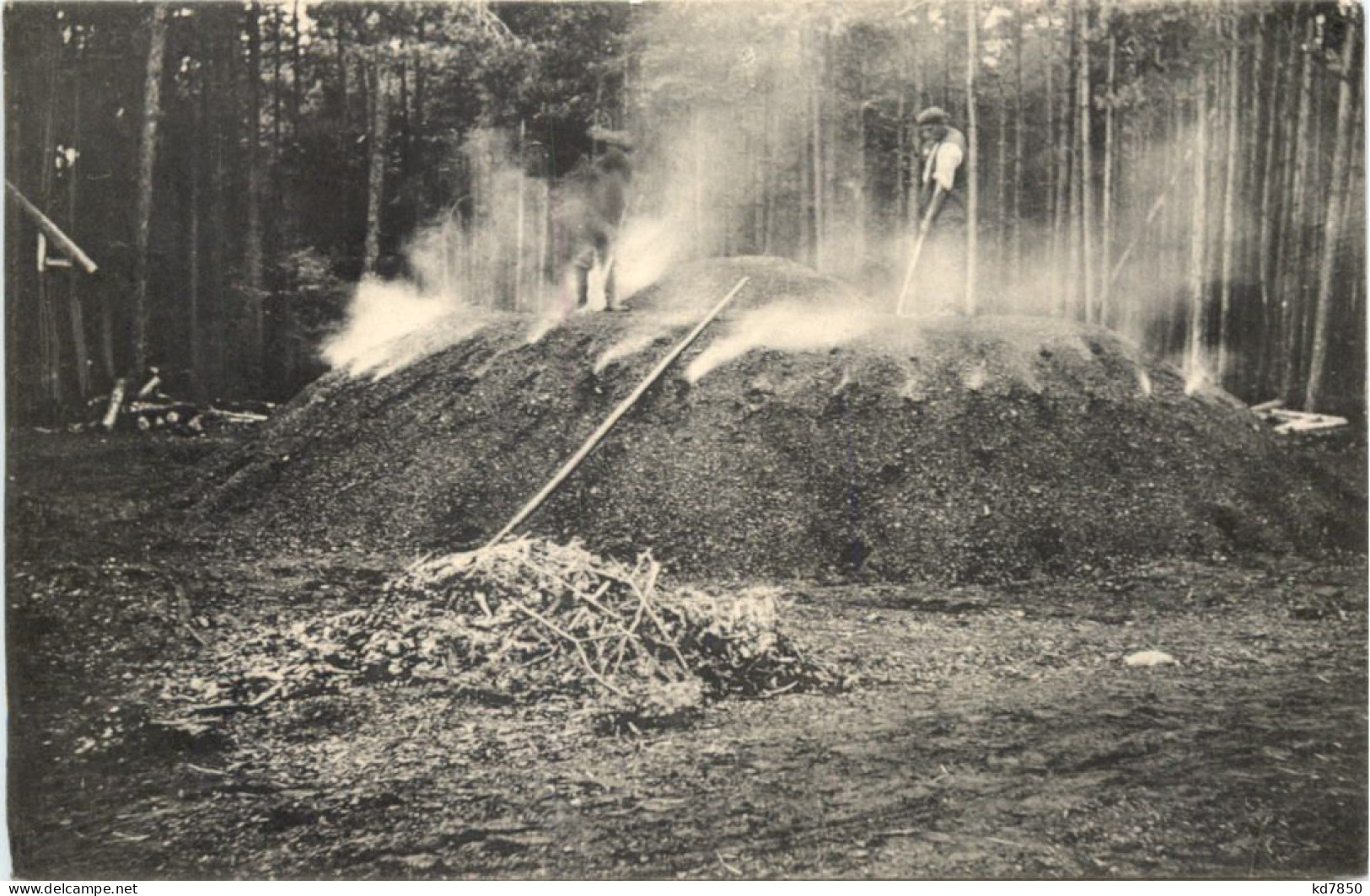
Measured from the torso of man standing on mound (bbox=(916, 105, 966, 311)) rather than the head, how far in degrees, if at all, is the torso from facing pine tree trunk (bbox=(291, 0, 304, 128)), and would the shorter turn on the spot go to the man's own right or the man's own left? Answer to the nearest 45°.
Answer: approximately 45° to the man's own right

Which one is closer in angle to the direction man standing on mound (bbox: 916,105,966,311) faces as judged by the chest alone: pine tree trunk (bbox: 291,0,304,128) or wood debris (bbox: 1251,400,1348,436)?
the pine tree trunk

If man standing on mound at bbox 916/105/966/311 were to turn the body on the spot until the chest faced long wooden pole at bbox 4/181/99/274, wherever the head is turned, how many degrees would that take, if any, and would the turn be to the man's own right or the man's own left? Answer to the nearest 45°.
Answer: approximately 45° to the man's own right

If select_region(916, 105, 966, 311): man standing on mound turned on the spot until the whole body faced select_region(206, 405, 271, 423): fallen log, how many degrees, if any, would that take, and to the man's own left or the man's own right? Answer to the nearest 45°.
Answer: approximately 45° to the man's own right

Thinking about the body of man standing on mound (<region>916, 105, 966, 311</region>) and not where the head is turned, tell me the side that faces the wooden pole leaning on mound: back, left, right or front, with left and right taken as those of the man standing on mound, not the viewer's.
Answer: front

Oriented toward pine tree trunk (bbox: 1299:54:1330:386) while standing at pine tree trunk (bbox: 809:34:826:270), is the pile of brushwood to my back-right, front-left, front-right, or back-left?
back-right

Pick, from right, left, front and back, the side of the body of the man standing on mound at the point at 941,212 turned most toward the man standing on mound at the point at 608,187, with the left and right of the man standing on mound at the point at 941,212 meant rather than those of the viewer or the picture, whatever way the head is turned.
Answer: front

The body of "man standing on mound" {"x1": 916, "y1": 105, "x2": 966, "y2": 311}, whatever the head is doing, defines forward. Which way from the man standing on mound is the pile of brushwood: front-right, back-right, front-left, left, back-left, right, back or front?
front

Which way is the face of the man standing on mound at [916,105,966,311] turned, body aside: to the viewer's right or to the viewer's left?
to the viewer's left
